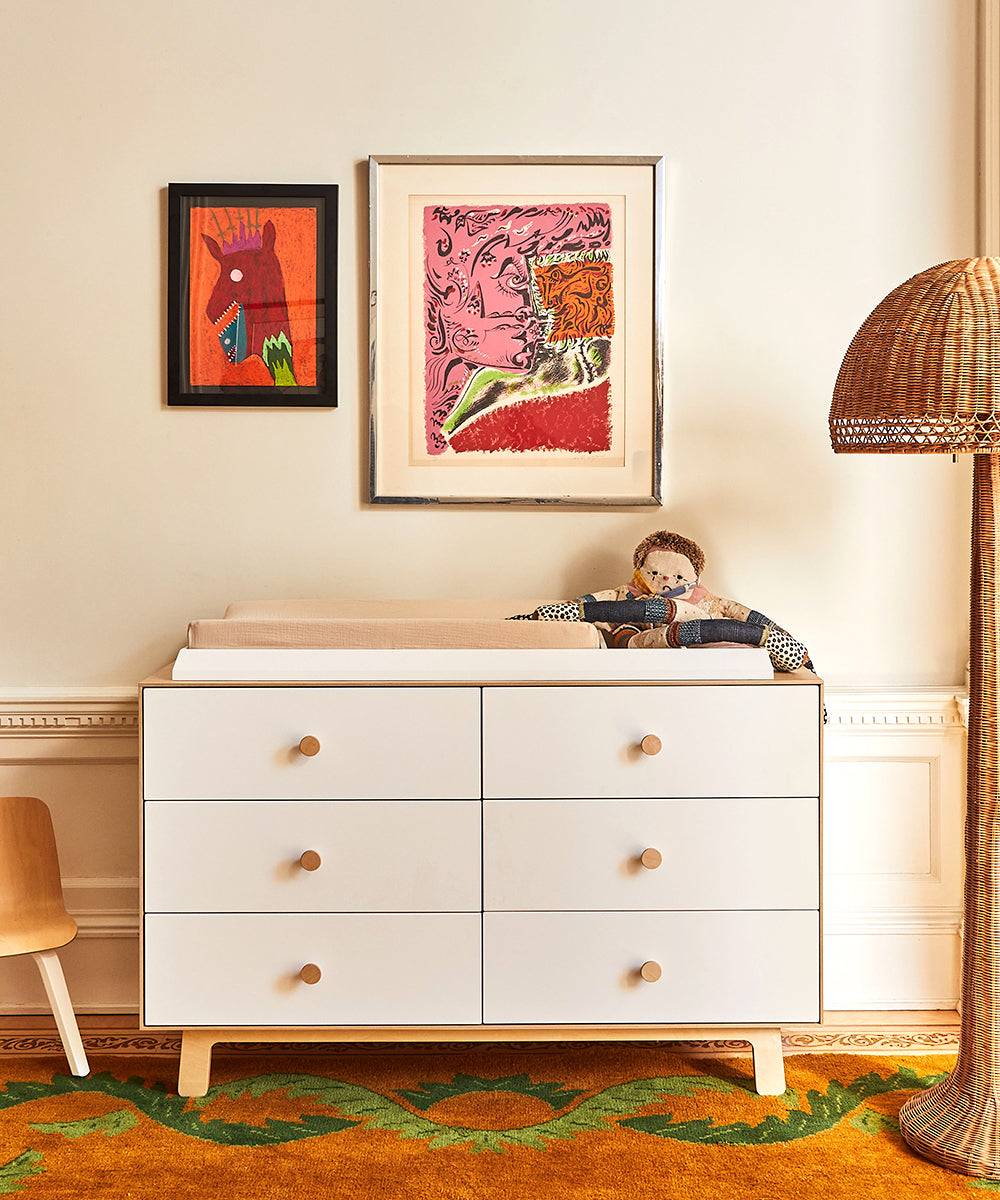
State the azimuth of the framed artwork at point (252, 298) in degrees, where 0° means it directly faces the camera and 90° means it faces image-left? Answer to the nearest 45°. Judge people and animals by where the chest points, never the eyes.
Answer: approximately 0°

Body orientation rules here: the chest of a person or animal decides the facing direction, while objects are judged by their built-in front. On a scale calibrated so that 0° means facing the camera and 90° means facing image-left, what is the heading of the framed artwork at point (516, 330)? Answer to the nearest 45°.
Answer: approximately 0°

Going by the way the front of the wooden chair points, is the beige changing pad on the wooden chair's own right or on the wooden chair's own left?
on the wooden chair's own left
